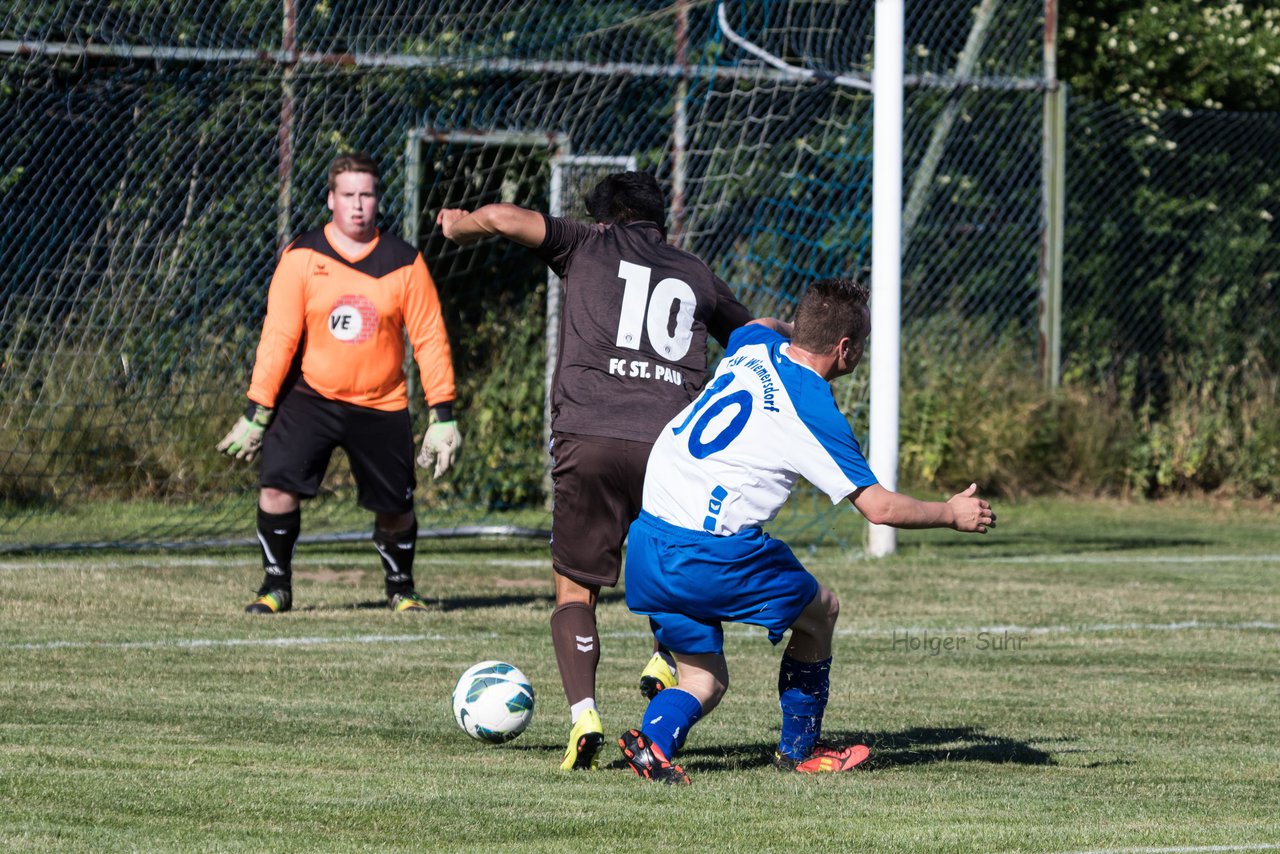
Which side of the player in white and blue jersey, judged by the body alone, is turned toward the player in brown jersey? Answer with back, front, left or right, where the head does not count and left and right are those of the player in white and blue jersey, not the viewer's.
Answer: left

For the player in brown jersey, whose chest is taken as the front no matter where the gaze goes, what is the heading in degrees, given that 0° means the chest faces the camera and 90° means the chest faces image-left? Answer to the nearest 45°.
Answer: approximately 180°

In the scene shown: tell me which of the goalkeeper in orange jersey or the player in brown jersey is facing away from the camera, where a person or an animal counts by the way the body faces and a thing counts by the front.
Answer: the player in brown jersey

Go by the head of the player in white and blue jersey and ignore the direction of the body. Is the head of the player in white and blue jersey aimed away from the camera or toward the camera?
away from the camera

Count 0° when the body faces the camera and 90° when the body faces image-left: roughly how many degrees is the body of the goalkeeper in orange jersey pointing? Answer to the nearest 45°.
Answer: approximately 0°

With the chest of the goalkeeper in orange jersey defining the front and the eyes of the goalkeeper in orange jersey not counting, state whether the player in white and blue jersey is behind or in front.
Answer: in front

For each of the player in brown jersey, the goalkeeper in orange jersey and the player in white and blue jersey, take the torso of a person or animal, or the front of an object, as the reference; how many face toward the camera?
1

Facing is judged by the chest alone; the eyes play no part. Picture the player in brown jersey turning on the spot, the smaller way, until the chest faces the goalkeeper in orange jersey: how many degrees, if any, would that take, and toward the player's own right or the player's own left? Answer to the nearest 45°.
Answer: approximately 45° to the player's own left

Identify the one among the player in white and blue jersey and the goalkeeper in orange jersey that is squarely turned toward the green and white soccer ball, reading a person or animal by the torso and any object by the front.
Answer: the goalkeeper in orange jersey

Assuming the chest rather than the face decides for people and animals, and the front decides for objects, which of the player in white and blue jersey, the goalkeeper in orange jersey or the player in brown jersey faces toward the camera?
the goalkeeper in orange jersey
